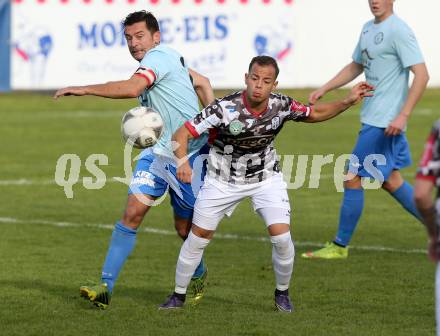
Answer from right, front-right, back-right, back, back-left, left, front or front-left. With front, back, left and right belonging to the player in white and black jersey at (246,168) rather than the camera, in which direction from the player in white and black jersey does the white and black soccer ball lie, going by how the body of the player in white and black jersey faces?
right

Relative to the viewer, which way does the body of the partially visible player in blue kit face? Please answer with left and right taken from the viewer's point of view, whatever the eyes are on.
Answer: facing the viewer and to the left of the viewer

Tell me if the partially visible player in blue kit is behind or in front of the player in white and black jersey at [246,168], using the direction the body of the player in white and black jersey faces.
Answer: behind

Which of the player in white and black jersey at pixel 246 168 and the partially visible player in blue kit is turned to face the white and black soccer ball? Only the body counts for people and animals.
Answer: the partially visible player in blue kit

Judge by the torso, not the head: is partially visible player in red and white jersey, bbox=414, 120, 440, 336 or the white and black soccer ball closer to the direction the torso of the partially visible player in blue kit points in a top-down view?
the white and black soccer ball

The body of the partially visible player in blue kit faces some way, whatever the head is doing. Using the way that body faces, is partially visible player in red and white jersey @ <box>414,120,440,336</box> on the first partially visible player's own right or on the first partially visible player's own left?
on the first partially visible player's own left

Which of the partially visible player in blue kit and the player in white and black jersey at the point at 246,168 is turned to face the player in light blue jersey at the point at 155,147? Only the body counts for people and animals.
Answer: the partially visible player in blue kit
